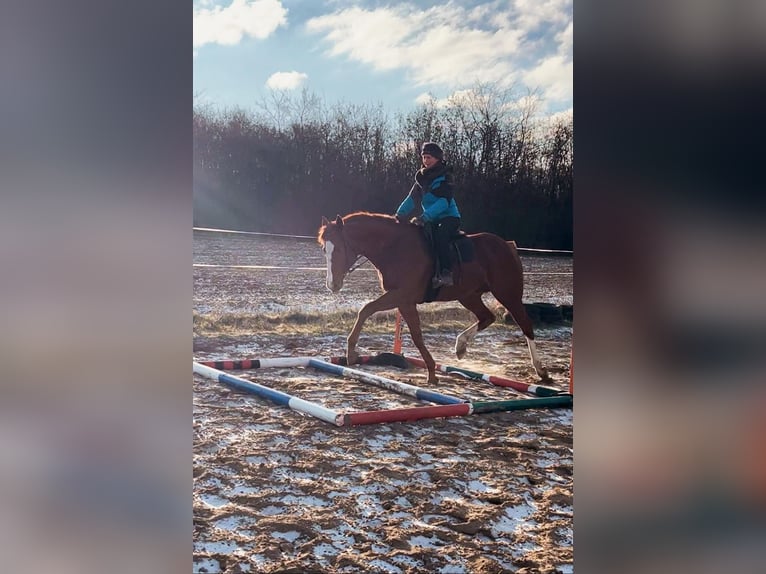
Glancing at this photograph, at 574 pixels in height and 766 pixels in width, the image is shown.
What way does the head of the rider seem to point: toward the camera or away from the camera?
toward the camera

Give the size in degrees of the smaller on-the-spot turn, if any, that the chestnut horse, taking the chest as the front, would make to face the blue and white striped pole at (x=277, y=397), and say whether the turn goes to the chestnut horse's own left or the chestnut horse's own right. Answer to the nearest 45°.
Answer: approximately 45° to the chestnut horse's own left

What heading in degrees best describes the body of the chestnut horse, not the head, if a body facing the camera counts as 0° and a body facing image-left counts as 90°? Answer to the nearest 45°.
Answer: approximately 90°
